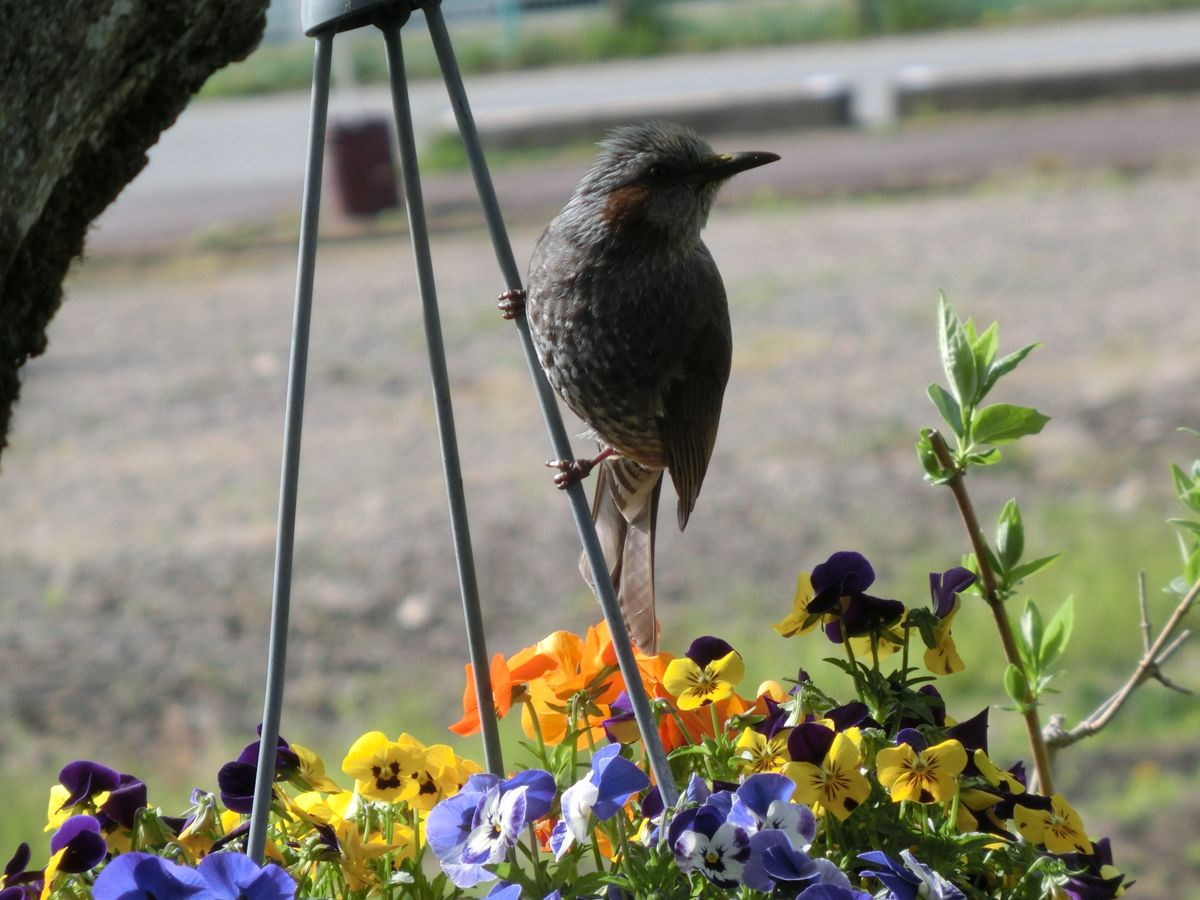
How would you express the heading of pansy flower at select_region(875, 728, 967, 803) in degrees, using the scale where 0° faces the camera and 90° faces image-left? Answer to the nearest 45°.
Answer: approximately 0°

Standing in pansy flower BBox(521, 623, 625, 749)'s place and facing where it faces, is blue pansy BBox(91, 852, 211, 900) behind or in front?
behind

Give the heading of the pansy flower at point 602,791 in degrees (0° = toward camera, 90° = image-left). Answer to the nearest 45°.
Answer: approximately 45°

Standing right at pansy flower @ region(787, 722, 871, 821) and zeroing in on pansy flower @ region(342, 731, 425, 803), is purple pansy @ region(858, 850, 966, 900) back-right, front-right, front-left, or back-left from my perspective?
back-left

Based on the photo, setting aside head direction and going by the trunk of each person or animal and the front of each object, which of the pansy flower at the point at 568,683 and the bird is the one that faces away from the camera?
the pansy flower

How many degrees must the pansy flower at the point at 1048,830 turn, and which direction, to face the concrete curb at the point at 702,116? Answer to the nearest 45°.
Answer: approximately 180°

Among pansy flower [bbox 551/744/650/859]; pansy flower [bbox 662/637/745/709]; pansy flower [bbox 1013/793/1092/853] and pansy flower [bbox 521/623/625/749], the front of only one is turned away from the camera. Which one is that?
pansy flower [bbox 521/623/625/749]
